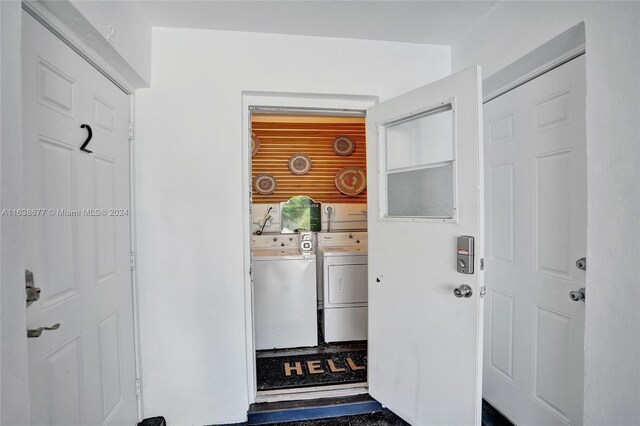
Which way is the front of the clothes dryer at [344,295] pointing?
toward the camera

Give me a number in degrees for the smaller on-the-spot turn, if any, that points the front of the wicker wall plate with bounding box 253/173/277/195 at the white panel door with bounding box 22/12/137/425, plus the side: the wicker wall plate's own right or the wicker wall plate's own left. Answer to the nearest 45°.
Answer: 0° — it already faces it

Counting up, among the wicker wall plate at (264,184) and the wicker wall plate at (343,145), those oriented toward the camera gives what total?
2

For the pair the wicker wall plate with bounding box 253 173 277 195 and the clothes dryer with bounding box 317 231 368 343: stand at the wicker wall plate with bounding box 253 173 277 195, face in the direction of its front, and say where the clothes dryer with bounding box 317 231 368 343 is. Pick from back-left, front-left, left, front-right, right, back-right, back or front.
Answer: front-left

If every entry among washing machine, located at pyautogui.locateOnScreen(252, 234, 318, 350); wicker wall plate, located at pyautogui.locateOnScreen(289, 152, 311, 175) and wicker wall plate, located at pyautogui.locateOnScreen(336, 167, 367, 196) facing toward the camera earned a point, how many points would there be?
3

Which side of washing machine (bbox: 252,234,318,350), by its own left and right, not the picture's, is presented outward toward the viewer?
front

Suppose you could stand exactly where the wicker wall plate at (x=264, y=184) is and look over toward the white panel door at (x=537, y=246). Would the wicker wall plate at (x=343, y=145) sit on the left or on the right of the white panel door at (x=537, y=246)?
left

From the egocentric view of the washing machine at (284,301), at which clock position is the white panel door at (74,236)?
The white panel door is roughly at 1 o'clock from the washing machine.

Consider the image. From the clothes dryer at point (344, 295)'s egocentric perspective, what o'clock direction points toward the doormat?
The doormat is roughly at 1 o'clock from the clothes dryer.

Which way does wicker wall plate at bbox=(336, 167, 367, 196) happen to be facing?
toward the camera

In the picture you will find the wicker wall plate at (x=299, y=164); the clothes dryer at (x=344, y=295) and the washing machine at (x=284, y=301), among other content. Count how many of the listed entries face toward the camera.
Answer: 3
